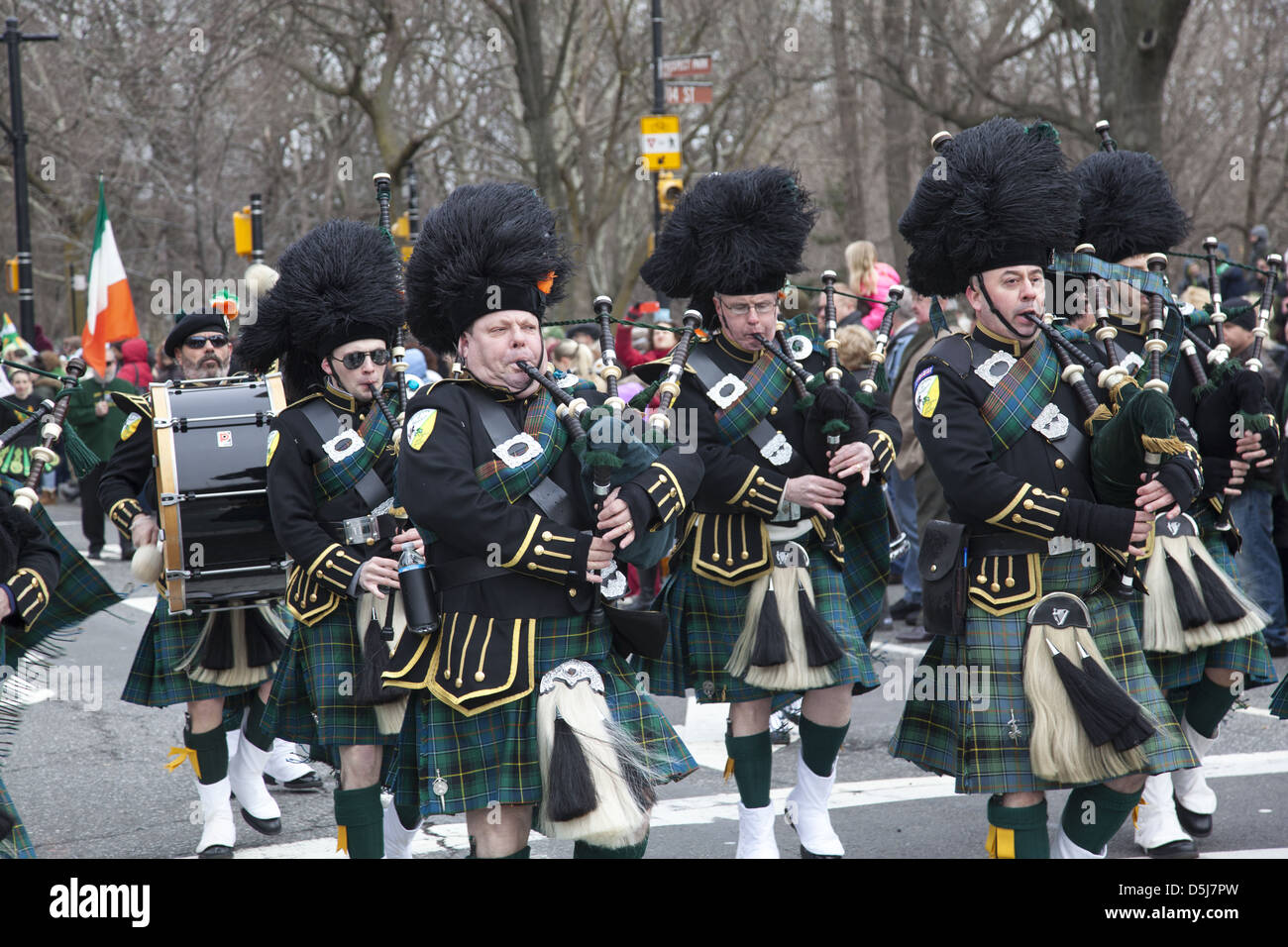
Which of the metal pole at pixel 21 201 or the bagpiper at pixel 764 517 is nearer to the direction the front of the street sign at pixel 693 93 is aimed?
the bagpiper

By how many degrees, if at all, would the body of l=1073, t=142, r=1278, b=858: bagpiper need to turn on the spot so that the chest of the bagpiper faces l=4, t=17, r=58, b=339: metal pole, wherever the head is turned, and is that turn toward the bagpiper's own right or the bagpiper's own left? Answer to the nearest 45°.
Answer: approximately 180°

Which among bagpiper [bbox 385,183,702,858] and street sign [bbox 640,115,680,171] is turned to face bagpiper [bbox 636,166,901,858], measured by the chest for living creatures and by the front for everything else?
the street sign

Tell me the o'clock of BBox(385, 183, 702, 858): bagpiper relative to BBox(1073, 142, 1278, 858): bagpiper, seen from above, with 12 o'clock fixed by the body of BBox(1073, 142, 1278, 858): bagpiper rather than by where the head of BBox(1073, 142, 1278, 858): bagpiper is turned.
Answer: BBox(385, 183, 702, 858): bagpiper is roughly at 3 o'clock from BBox(1073, 142, 1278, 858): bagpiper.

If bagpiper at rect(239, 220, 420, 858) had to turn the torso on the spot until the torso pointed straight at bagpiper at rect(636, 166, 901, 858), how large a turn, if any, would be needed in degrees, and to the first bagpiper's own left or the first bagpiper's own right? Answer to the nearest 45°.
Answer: approximately 45° to the first bagpiper's own left

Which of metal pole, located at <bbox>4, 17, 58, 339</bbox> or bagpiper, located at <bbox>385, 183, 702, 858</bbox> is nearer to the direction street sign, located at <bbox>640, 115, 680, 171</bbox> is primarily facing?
the bagpiper

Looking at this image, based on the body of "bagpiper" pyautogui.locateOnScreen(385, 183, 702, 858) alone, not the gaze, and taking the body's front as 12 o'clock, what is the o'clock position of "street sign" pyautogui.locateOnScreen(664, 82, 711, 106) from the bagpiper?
The street sign is roughly at 8 o'clock from the bagpiper.

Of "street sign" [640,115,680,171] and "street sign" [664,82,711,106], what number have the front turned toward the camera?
2

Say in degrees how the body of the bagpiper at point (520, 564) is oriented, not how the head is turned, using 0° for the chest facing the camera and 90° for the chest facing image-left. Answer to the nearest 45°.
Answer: approximately 315°

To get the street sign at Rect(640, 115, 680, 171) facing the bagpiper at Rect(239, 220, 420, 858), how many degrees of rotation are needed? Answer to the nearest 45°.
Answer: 0° — it already faces them

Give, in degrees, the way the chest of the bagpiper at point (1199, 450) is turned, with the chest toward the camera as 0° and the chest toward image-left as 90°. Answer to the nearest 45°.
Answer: approximately 315°

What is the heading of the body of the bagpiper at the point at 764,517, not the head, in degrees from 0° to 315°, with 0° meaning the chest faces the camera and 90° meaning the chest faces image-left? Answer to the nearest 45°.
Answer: approximately 315°

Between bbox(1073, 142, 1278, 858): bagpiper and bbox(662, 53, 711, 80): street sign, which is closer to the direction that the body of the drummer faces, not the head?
the bagpiper

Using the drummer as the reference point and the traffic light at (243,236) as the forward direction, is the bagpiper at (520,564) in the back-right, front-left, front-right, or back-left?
back-right
